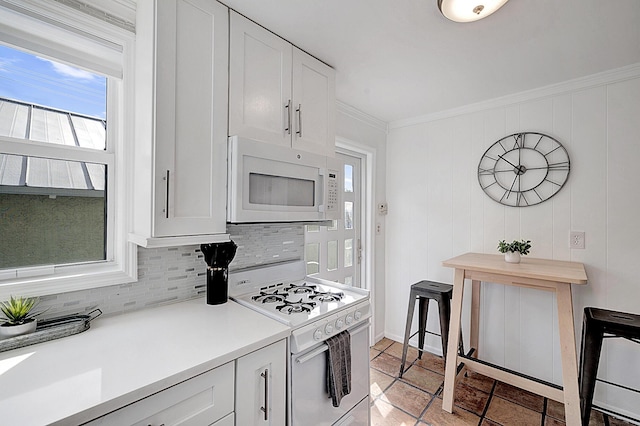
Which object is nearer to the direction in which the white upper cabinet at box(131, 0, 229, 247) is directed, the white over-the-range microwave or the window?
the white over-the-range microwave

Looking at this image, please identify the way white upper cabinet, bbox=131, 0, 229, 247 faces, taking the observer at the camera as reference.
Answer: facing the viewer and to the right of the viewer

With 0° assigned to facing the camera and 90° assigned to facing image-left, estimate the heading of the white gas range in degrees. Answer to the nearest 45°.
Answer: approximately 315°

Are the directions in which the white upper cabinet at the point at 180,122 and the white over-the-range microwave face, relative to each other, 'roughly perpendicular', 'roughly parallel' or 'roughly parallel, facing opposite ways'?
roughly parallel

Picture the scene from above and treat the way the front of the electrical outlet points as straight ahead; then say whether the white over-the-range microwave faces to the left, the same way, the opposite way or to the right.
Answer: to the left

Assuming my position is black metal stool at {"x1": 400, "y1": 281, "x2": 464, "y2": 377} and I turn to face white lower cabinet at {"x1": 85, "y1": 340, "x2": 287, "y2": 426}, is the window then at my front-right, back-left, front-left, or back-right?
front-right

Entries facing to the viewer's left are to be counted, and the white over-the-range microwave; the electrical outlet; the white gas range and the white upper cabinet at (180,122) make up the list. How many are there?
0

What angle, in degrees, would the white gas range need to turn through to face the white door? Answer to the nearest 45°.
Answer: approximately 135° to its left

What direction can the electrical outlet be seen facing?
toward the camera
